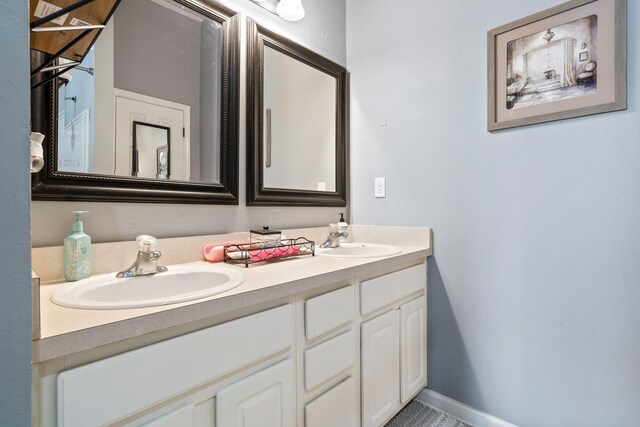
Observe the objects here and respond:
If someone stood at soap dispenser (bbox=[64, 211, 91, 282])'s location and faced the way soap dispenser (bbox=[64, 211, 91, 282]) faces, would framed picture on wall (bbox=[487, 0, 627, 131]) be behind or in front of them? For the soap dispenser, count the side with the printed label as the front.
in front

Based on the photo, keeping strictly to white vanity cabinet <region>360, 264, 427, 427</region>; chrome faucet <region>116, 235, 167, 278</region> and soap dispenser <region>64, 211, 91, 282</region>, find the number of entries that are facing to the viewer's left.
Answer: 0

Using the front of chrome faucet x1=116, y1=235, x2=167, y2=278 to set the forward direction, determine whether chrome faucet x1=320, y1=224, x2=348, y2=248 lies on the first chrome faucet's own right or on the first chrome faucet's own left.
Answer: on the first chrome faucet's own left

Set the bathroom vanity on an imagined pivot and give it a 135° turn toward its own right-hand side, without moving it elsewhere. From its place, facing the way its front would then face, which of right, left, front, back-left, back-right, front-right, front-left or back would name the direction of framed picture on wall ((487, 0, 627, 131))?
back

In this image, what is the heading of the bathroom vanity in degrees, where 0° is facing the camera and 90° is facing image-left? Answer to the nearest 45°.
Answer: approximately 315°

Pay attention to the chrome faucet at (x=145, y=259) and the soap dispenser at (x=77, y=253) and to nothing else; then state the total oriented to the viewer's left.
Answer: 0

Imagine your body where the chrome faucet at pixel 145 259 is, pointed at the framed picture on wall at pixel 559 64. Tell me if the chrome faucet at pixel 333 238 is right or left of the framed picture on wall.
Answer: left

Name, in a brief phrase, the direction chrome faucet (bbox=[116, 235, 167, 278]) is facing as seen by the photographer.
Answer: facing the viewer and to the right of the viewer

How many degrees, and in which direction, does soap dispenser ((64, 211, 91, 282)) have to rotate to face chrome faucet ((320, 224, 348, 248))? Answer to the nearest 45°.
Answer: approximately 45° to its left

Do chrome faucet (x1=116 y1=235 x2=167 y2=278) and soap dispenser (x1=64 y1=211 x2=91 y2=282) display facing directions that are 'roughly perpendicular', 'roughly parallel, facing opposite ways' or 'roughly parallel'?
roughly parallel

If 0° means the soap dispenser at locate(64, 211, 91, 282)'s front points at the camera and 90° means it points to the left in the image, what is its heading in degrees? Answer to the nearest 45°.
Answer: approximately 315°
